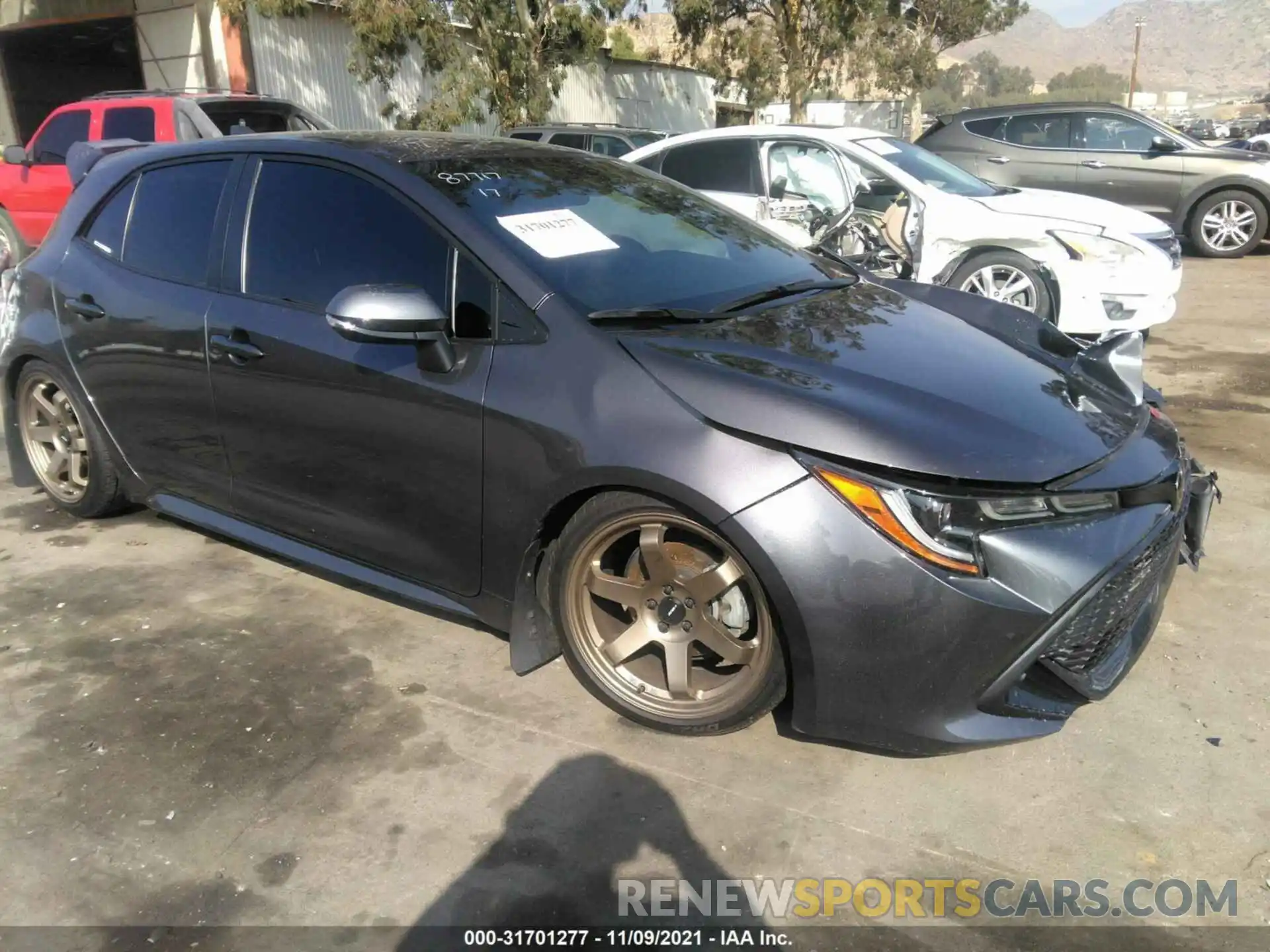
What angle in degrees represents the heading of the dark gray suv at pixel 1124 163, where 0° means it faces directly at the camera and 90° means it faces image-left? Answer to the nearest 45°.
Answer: approximately 270°

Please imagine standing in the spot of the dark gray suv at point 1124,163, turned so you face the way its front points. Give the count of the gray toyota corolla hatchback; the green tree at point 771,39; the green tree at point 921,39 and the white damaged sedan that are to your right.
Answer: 2

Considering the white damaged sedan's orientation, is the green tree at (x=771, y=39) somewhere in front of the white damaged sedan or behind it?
behind

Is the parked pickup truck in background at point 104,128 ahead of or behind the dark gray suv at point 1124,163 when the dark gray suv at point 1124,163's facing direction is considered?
behind

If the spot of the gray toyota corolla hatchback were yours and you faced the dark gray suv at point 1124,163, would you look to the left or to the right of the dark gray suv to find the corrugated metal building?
left

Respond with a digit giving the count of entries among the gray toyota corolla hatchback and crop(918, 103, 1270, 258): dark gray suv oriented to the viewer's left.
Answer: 0

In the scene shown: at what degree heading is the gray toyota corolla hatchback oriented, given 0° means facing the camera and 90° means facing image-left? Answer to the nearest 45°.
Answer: approximately 315°

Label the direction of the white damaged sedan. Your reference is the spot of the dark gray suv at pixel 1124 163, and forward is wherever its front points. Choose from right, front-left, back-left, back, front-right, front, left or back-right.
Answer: right

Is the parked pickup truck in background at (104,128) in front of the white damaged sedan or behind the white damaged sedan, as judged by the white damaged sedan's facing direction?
behind

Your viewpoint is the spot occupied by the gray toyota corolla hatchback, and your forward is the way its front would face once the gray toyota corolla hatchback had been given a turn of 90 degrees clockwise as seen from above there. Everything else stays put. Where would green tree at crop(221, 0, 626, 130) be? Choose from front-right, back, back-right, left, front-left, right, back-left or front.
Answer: back-right
